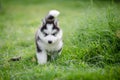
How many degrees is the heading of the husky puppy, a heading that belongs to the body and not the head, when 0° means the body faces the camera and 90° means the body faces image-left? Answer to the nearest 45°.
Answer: approximately 0°
